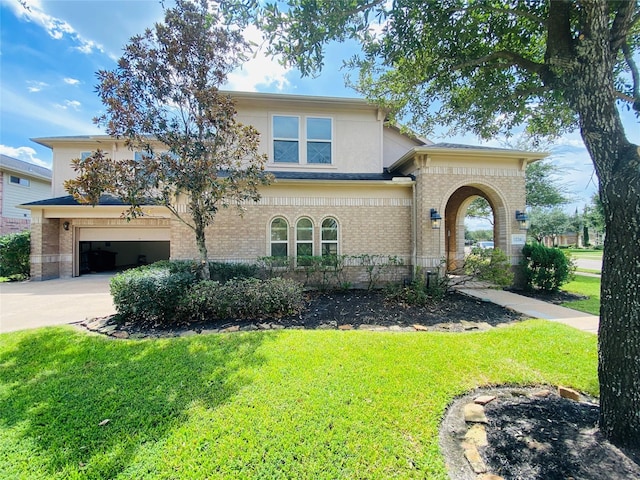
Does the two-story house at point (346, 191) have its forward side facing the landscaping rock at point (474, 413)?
yes

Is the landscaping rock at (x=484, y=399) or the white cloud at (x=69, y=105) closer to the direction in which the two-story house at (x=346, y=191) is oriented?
the landscaping rock

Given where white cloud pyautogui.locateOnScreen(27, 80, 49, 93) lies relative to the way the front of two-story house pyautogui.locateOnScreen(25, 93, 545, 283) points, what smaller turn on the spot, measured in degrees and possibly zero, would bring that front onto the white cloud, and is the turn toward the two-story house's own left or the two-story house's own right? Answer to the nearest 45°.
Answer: approximately 90° to the two-story house's own right

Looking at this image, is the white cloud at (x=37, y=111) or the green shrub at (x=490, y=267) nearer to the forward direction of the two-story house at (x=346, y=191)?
the green shrub

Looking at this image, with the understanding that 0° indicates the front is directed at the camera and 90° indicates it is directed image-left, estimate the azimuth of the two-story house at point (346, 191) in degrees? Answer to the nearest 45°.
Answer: approximately 0°

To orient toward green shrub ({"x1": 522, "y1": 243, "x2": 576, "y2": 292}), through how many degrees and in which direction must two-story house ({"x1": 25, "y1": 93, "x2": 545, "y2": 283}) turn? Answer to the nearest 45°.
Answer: approximately 90° to its left

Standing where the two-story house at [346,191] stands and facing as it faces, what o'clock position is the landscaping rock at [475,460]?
The landscaping rock is roughly at 12 o'clock from the two-story house.

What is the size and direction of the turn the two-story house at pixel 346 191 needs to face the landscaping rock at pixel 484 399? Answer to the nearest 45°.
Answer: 0° — it already faces it

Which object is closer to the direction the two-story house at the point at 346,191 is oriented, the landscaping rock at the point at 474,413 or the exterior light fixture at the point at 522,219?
the landscaping rock

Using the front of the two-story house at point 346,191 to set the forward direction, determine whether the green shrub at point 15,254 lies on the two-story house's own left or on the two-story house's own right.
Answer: on the two-story house's own right

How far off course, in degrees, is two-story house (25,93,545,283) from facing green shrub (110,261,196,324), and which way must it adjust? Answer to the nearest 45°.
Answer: approximately 45° to its right

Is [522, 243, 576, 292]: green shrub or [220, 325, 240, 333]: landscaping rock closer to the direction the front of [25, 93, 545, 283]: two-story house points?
the landscaping rock

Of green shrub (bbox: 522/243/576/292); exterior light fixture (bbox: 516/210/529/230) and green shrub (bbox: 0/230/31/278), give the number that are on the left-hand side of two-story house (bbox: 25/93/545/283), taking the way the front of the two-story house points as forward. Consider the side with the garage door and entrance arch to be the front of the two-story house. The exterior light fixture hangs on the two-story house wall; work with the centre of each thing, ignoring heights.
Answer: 2
